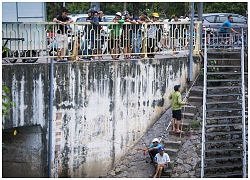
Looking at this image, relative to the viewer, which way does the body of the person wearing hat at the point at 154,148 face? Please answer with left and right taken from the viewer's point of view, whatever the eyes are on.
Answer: facing the viewer and to the left of the viewer

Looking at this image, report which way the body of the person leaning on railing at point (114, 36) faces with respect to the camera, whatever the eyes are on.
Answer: toward the camera

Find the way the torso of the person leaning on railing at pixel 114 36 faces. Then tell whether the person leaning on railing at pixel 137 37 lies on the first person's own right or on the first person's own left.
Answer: on the first person's own left

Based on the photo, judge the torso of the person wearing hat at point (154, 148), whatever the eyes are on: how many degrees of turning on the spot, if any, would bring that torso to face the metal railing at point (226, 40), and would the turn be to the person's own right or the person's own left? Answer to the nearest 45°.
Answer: approximately 180°
